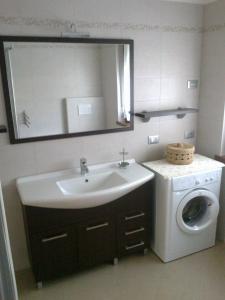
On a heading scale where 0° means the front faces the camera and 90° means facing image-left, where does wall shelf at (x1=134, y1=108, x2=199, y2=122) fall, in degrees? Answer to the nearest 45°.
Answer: approximately 315°

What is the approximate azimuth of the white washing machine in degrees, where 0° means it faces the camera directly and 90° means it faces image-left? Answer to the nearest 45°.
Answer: approximately 315°

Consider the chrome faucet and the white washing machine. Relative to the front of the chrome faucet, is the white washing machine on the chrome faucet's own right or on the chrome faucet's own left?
on the chrome faucet's own left

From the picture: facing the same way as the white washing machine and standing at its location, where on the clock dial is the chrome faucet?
The chrome faucet is roughly at 4 o'clock from the white washing machine.

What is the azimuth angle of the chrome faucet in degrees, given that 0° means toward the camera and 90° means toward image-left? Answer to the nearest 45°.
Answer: approximately 0°
